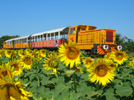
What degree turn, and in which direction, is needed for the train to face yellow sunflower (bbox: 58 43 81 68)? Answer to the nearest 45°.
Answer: approximately 45° to its right

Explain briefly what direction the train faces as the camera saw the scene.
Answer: facing the viewer and to the right of the viewer

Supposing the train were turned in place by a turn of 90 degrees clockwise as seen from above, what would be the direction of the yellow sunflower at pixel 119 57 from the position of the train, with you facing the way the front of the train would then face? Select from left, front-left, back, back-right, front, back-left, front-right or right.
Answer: front-left

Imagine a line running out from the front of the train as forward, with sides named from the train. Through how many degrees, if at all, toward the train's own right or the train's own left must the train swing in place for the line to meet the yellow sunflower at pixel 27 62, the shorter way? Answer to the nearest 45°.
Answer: approximately 45° to the train's own right

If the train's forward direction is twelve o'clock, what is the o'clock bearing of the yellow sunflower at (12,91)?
The yellow sunflower is roughly at 2 o'clock from the train.
